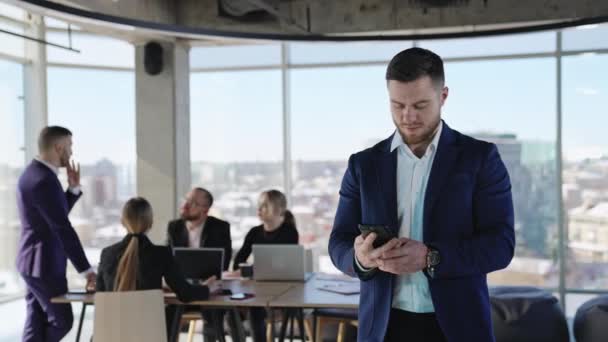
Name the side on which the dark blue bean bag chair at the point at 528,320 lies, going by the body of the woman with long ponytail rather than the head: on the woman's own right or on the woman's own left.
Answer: on the woman's own right

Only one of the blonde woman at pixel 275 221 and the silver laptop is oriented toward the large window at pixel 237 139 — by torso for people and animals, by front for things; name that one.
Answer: the silver laptop

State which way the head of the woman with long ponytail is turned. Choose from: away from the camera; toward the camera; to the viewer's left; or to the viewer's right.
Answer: away from the camera

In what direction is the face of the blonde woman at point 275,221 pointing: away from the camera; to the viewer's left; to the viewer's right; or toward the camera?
to the viewer's left

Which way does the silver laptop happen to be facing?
away from the camera

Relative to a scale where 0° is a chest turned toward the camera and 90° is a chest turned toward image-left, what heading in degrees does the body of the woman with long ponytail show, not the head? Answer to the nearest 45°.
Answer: approximately 180°

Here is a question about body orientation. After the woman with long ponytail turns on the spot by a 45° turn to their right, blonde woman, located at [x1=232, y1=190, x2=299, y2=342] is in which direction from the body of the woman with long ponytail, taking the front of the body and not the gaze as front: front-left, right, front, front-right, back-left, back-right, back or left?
front

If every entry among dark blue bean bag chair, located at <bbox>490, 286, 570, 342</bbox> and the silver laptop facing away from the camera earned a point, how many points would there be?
2

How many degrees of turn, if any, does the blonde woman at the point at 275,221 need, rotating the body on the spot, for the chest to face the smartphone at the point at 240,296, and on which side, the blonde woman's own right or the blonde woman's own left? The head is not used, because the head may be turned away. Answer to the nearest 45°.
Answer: approximately 45° to the blonde woman's own left

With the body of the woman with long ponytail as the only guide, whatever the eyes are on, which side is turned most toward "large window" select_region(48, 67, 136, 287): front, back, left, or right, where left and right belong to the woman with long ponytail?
front

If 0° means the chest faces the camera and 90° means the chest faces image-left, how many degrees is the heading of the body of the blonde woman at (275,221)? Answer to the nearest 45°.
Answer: approximately 45°

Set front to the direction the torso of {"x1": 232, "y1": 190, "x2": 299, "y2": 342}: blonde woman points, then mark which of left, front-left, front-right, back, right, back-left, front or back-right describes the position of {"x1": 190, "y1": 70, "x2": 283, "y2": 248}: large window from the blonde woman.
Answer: back-right
